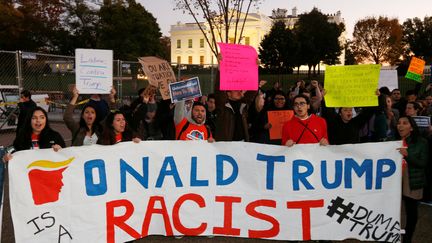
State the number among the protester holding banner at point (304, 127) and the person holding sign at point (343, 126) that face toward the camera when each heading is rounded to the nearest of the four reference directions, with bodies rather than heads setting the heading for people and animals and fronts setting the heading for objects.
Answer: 2

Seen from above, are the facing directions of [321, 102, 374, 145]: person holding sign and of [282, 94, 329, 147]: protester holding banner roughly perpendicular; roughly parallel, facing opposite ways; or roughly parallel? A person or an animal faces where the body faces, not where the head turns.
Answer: roughly parallel

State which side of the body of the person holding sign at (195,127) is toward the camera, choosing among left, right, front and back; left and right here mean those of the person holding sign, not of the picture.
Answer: front

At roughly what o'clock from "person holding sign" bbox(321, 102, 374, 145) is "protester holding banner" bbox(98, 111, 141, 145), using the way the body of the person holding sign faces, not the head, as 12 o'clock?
The protester holding banner is roughly at 2 o'clock from the person holding sign.

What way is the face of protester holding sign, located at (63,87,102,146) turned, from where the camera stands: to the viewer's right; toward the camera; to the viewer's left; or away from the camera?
toward the camera

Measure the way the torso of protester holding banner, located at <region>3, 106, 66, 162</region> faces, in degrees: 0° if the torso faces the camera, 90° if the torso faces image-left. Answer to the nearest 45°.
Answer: approximately 0°

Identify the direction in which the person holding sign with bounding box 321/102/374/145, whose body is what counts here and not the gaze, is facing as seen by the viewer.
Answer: toward the camera

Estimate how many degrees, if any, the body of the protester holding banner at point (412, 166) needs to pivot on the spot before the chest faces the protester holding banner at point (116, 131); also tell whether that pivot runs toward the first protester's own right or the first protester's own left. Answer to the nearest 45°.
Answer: approximately 45° to the first protester's own right

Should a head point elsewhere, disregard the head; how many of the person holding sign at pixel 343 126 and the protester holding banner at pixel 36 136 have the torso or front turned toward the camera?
2

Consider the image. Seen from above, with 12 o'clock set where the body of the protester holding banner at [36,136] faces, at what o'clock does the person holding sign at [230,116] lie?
The person holding sign is roughly at 9 o'clock from the protester holding banner.

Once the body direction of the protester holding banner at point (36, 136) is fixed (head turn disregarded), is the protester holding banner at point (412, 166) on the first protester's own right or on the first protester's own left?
on the first protester's own left

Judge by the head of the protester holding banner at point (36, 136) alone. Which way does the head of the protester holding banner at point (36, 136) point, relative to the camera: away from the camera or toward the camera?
toward the camera

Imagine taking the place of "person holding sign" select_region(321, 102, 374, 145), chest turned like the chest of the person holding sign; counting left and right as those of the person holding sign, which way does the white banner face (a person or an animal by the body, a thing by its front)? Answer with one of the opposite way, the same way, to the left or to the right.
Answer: the same way

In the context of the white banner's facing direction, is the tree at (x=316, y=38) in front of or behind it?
behind
